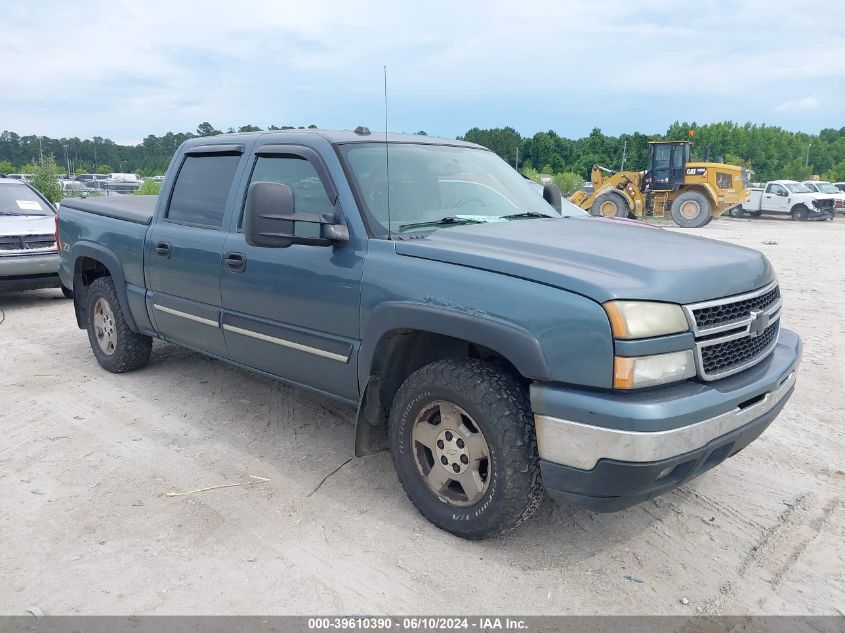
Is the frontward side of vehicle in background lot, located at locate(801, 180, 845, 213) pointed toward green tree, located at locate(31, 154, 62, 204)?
no

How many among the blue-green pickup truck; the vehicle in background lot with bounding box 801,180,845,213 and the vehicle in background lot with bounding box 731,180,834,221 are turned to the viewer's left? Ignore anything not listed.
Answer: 0

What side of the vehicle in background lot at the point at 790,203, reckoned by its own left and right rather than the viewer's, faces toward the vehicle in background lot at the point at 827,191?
left

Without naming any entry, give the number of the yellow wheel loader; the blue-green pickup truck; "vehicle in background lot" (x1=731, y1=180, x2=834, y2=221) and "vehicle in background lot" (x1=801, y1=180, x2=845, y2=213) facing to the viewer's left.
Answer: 1

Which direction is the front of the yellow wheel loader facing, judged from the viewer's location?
facing to the left of the viewer

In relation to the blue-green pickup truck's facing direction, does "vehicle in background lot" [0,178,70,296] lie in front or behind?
behind

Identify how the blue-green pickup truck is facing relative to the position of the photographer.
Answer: facing the viewer and to the right of the viewer

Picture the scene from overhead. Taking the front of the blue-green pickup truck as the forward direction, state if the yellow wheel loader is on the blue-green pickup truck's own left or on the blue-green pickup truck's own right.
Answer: on the blue-green pickup truck's own left

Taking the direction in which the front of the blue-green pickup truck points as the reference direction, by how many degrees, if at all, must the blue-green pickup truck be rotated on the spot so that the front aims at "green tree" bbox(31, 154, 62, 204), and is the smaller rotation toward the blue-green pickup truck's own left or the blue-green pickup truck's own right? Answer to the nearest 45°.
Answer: approximately 180°

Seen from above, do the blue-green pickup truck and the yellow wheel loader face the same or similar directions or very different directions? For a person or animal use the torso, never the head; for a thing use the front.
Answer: very different directions

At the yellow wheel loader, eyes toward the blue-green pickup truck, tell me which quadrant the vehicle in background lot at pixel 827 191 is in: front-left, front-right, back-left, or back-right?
back-left

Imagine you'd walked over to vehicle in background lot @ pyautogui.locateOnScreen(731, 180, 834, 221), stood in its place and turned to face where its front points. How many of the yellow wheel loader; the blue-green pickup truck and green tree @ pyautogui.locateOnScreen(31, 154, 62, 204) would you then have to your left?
0

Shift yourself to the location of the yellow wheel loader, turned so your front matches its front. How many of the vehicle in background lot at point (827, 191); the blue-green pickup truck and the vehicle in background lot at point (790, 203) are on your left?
1

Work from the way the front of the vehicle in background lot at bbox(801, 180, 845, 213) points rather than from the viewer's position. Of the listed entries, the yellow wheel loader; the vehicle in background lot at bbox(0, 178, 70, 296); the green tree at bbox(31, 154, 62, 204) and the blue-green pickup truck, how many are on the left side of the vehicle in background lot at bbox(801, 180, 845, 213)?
0

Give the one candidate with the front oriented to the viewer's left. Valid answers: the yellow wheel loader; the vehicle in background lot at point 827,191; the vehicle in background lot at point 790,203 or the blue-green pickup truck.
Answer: the yellow wheel loader

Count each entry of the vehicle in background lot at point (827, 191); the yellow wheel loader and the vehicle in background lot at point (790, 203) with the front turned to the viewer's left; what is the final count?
1

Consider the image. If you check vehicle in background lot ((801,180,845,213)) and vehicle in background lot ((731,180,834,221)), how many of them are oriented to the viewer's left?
0

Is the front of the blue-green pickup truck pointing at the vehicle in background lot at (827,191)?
no

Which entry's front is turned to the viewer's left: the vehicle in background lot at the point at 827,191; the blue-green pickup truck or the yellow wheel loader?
the yellow wheel loader

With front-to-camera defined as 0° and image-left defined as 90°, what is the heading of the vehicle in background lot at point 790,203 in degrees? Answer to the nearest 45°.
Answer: approximately 315°

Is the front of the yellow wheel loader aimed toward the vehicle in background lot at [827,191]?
no
